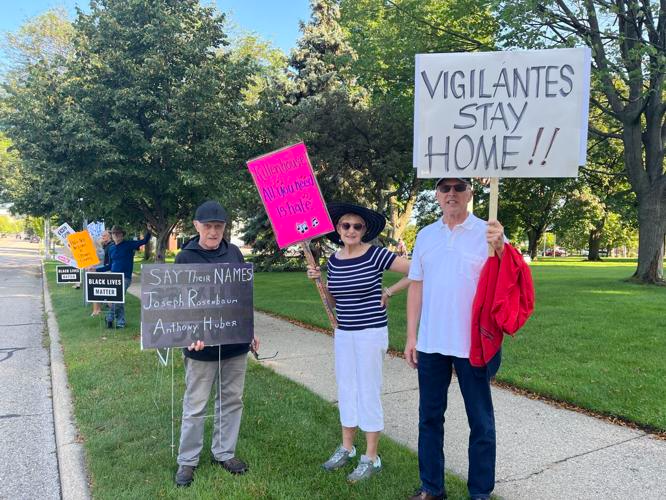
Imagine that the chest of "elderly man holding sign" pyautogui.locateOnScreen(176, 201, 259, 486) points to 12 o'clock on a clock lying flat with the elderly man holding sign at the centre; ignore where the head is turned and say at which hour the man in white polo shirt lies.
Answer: The man in white polo shirt is roughly at 10 o'clock from the elderly man holding sign.

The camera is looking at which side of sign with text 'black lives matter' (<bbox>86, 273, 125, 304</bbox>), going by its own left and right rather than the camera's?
front

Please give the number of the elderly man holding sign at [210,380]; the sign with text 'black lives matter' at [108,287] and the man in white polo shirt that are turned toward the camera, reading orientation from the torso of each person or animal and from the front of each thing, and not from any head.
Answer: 3

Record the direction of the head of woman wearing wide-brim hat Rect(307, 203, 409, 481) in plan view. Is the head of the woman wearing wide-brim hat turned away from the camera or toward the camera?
toward the camera

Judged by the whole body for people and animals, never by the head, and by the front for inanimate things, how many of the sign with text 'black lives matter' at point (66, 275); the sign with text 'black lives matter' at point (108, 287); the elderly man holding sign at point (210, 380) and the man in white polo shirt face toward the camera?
4

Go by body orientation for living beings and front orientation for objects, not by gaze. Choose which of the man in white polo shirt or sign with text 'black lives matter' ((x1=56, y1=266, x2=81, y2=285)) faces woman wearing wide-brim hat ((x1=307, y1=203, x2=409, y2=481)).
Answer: the sign with text 'black lives matter'

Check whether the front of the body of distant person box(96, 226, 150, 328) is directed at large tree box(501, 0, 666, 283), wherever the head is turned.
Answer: no

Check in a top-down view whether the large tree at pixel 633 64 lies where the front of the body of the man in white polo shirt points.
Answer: no

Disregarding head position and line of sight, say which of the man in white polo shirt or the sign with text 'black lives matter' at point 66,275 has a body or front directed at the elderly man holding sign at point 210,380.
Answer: the sign with text 'black lives matter'

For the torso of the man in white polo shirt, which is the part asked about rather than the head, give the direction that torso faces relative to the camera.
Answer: toward the camera

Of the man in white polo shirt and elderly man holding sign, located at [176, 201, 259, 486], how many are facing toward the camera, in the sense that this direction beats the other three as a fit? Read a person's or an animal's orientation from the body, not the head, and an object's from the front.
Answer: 2

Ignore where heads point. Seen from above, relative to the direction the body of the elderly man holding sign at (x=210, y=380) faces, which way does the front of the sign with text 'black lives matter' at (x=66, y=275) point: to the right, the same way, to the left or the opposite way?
the same way

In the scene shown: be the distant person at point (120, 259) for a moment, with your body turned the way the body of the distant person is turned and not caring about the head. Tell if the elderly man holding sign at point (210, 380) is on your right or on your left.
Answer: on your left

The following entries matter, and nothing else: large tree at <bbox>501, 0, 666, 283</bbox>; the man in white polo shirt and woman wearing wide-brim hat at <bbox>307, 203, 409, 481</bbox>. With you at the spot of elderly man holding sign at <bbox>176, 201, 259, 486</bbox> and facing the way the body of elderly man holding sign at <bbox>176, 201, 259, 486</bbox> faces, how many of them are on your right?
0

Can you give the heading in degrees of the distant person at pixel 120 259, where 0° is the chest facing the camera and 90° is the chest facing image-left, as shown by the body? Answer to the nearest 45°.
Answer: approximately 45°

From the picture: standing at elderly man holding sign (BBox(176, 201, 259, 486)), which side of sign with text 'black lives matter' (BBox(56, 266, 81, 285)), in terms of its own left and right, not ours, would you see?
front

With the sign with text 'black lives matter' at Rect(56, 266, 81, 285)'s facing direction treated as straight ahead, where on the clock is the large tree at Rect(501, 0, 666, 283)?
The large tree is roughly at 10 o'clock from the sign with text 'black lives matter'.

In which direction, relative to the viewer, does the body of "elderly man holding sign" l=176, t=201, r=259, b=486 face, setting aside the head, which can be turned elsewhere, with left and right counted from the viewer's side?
facing the viewer
